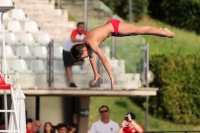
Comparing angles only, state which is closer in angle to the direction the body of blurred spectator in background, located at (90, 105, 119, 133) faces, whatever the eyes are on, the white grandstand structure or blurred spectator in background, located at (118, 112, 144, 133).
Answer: the blurred spectator in background, located at (118, 112, 144, 133)

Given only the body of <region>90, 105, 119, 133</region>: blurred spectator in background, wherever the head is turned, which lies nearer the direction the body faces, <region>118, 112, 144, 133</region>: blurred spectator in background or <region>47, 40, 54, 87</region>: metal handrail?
the blurred spectator in background

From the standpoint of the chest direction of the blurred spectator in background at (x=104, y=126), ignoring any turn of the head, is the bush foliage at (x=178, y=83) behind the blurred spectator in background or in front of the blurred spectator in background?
behind

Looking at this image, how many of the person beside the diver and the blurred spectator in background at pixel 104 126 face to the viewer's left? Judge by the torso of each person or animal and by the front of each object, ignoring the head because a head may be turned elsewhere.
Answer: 0

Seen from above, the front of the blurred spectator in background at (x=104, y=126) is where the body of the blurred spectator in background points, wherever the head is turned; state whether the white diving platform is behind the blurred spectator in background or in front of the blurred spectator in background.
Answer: behind

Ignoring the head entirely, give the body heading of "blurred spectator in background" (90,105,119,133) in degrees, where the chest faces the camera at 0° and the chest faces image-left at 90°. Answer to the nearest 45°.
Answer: approximately 0°
